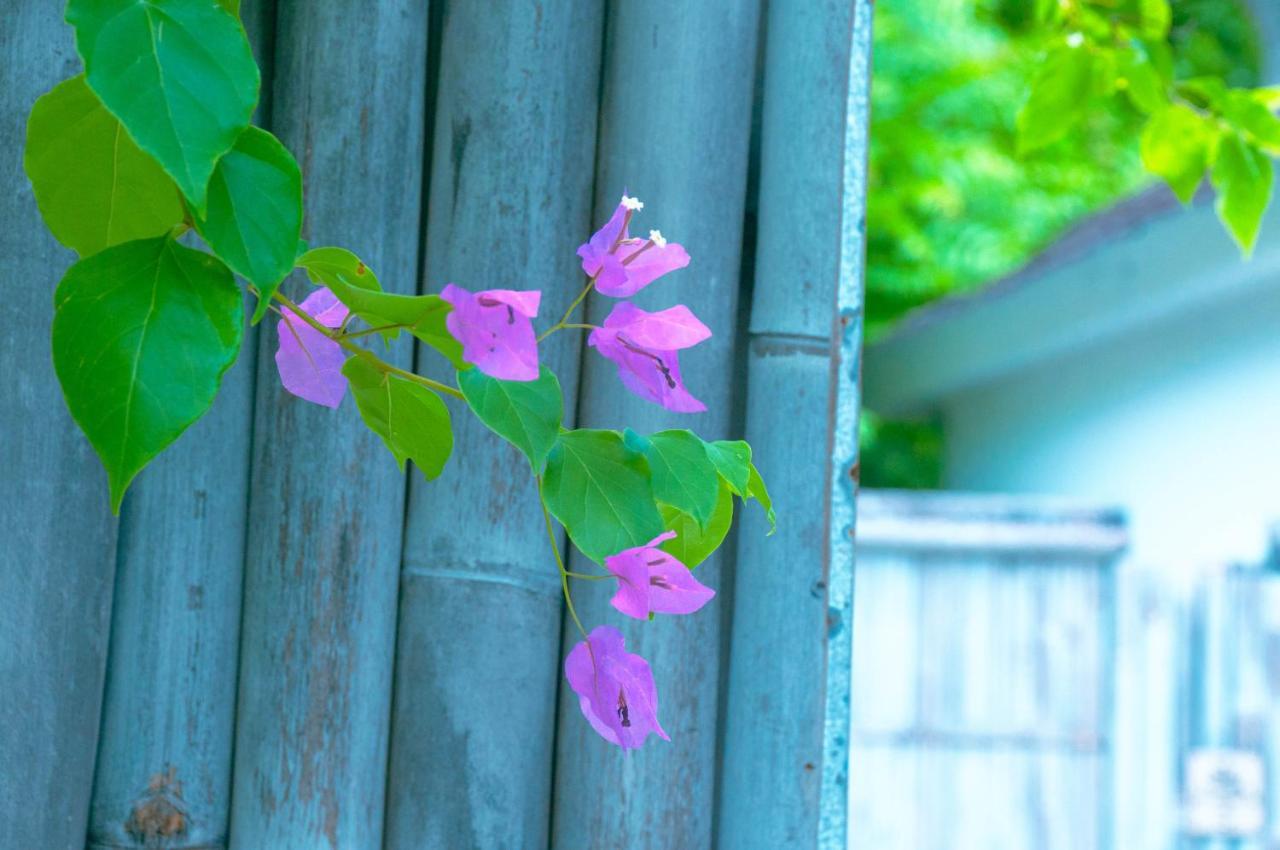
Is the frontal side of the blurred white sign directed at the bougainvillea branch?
yes

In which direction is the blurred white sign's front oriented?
toward the camera

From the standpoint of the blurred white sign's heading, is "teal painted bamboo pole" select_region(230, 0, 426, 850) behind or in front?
in front

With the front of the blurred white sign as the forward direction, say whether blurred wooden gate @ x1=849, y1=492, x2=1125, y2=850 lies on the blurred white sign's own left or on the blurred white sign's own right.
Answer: on the blurred white sign's own right

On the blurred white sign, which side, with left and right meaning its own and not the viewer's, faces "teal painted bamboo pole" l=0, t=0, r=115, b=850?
front

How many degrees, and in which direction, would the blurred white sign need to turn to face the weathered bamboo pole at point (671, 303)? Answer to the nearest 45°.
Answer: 0° — it already faces it

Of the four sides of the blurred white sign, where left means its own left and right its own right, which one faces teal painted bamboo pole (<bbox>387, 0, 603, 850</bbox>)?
front

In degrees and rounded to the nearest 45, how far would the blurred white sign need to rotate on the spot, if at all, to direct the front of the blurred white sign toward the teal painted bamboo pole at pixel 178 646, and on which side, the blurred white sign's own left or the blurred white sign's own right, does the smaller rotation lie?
0° — it already faces it

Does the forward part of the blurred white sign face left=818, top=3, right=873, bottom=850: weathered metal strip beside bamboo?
yes

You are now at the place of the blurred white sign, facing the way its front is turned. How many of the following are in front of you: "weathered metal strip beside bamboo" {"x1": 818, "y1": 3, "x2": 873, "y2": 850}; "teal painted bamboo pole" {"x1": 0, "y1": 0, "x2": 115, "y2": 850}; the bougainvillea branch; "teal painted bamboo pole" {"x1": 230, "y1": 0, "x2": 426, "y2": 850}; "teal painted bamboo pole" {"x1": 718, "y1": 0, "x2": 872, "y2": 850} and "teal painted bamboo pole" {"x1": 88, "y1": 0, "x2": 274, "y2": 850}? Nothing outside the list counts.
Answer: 6

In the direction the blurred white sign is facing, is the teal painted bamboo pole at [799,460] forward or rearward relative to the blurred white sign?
forward
